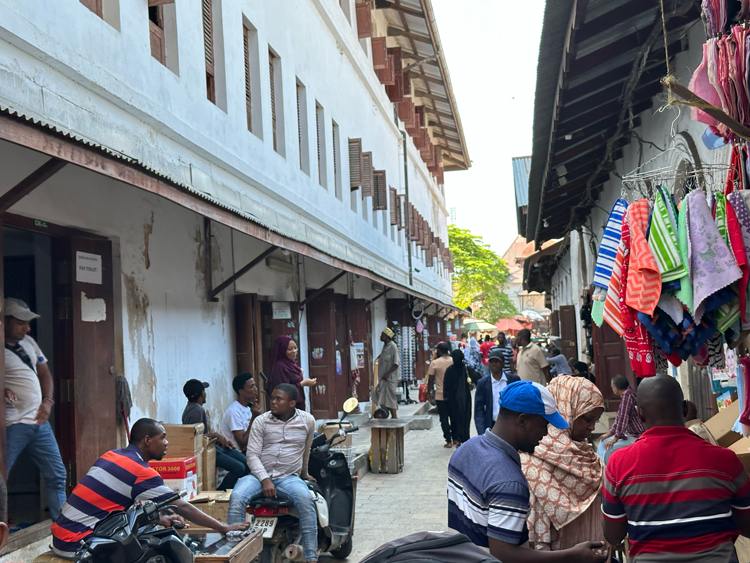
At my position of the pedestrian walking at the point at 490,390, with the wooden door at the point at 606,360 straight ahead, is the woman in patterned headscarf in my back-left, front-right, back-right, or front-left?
back-right

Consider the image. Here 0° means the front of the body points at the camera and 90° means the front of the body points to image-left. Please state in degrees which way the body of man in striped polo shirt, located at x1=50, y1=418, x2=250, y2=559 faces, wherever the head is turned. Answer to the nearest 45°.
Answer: approximately 270°

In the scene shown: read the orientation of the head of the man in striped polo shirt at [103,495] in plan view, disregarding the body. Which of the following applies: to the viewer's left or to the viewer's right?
to the viewer's right

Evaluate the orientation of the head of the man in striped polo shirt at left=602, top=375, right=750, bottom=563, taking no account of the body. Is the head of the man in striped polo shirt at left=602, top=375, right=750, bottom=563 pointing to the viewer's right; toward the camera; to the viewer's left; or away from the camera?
away from the camera

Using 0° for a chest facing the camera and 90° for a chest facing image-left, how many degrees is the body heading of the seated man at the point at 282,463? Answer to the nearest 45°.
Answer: approximately 0°

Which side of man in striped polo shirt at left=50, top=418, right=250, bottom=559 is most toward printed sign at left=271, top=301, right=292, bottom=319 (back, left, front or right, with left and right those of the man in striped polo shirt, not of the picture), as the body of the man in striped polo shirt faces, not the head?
left

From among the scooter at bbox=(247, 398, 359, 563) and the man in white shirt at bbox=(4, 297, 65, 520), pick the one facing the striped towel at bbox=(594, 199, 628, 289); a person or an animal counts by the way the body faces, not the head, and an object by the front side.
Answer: the man in white shirt

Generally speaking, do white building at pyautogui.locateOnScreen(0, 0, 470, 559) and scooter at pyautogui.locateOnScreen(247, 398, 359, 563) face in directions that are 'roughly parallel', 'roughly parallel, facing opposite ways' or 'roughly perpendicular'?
roughly perpendicular

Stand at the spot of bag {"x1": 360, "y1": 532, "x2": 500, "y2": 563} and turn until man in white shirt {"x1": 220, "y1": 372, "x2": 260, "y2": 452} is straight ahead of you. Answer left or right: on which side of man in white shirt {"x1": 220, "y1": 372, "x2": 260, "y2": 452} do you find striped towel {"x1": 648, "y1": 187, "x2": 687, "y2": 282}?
right

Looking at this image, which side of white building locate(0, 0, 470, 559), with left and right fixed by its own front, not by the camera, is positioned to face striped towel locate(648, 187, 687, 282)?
front

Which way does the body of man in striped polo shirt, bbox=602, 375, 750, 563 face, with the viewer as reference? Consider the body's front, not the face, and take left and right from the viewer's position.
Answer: facing away from the viewer
